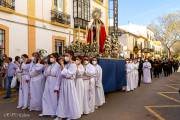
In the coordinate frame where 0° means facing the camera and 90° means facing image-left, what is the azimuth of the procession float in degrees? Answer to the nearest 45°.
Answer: approximately 45°

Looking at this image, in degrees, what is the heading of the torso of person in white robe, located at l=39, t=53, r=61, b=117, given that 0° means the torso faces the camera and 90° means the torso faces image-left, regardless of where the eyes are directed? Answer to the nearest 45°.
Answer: approximately 45°

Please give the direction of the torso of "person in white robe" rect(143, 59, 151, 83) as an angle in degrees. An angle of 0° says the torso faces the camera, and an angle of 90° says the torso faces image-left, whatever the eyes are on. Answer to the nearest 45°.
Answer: approximately 45°

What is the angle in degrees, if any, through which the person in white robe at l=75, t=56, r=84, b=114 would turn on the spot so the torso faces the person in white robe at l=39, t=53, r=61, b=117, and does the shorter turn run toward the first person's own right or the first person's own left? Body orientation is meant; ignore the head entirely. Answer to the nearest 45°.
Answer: approximately 45° to the first person's own right

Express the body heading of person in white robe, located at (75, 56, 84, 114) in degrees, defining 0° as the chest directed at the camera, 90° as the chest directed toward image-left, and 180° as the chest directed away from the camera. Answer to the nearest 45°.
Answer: approximately 45°
